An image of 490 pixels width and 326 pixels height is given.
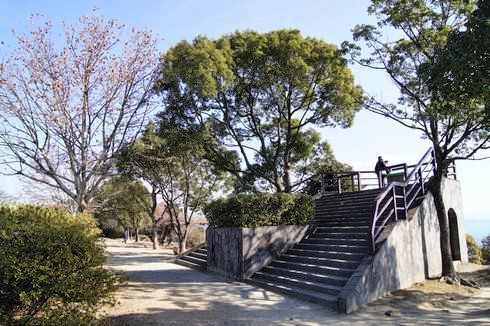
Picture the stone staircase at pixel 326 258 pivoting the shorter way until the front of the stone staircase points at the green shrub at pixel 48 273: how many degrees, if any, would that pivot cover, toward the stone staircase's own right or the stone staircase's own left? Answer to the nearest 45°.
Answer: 0° — it already faces it

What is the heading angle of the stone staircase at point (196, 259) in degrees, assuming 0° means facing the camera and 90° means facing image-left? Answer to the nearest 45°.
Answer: approximately 45°

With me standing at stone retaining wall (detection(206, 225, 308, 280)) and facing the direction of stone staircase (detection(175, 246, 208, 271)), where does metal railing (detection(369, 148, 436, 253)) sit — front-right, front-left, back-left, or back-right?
back-right

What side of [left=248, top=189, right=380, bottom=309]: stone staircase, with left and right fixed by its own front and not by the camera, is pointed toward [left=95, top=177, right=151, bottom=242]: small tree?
right

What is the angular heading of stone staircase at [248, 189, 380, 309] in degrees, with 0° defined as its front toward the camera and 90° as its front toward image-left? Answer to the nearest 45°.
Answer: approximately 45°

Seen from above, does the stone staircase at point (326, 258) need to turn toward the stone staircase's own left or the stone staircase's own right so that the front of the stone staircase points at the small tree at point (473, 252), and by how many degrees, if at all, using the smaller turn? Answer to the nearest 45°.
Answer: approximately 180°
